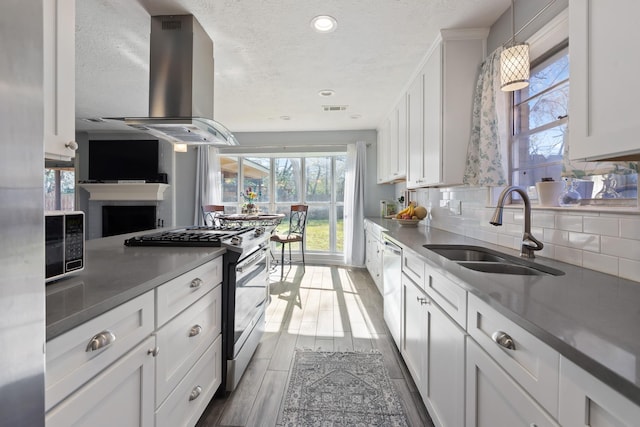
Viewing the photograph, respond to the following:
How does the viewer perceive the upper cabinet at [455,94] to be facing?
facing to the left of the viewer

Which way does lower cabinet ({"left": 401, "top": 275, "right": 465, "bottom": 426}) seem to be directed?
to the viewer's left

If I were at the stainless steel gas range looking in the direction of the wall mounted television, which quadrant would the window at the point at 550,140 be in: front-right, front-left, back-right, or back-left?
back-right

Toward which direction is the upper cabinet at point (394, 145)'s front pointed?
to the viewer's left

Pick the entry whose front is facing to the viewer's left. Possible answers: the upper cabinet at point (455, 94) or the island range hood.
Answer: the upper cabinet

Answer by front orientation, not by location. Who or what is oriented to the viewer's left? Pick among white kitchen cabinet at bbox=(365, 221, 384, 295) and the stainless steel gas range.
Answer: the white kitchen cabinet

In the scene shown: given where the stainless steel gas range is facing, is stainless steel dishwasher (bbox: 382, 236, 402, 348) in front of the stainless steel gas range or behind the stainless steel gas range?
in front

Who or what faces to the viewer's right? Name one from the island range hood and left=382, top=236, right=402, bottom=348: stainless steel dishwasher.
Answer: the island range hood

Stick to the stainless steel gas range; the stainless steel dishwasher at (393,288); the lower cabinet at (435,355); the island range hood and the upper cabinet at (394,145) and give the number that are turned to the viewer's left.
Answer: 3

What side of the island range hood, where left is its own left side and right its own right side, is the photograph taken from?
right

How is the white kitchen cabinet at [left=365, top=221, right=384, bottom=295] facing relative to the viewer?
to the viewer's left

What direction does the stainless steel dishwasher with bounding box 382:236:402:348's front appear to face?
to the viewer's left

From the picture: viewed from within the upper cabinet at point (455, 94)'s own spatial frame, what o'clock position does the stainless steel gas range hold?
The stainless steel gas range is roughly at 11 o'clock from the upper cabinet.

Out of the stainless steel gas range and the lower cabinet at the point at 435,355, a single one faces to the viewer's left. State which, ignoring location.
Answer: the lower cabinet

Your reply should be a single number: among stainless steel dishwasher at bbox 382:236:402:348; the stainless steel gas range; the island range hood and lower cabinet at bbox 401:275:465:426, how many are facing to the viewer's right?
2

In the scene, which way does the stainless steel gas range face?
to the viewer's right

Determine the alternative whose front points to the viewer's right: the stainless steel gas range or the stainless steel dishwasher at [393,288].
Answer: the stainless steel gas range
